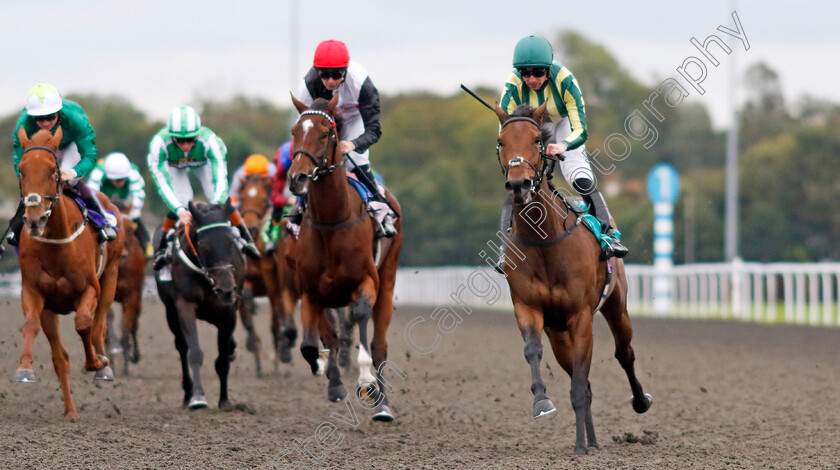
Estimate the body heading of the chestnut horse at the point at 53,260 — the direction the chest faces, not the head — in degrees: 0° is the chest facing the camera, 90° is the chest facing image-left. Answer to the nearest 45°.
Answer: approximately 45°

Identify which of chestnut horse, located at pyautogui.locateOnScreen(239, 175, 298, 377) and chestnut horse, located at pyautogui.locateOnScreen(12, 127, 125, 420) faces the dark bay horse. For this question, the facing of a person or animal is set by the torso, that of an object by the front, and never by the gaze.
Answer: chestnut horse, located at pyautogui.locateOnScreen(239, 175, 298, 377)

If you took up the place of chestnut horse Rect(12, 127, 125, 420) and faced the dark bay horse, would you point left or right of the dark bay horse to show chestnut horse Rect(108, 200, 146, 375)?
left

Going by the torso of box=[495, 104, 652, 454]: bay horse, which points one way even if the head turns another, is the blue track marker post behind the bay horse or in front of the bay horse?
behind

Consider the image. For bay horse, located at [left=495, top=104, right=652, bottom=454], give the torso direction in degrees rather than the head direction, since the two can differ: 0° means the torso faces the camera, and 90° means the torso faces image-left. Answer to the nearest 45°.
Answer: approximately 45°

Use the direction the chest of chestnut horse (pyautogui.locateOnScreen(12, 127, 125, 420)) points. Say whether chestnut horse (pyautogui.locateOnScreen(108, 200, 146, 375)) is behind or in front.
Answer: behind

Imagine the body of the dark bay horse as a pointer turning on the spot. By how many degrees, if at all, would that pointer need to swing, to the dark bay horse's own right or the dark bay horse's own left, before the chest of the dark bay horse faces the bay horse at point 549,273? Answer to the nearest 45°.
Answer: approximately 45° to the dark bay horse's own left

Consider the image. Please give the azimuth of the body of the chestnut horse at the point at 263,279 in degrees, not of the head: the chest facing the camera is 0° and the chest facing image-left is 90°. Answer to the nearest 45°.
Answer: approximately 0°

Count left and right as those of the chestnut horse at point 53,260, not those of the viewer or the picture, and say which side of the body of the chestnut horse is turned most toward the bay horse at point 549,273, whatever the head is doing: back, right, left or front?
left
